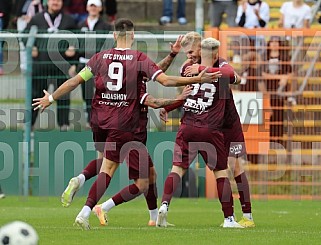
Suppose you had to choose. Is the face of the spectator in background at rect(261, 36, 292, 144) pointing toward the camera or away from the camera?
toward the camera

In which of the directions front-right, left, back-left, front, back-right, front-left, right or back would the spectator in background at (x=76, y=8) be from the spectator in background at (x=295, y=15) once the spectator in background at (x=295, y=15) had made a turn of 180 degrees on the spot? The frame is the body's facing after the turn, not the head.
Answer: left

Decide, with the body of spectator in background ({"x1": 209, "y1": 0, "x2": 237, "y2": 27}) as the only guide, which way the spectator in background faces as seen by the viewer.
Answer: toward the camera

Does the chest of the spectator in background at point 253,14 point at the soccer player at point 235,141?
yes

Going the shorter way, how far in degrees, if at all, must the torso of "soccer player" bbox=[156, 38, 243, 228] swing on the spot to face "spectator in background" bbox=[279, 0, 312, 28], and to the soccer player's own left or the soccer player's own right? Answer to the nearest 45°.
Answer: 0° — they already face them

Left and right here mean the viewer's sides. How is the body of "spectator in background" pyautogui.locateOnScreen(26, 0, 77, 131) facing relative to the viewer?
facing the viewer

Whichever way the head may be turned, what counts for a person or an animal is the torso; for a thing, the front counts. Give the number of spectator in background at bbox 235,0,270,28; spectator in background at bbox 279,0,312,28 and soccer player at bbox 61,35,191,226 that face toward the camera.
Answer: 2

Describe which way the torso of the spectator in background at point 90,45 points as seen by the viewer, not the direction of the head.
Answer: toward the camera

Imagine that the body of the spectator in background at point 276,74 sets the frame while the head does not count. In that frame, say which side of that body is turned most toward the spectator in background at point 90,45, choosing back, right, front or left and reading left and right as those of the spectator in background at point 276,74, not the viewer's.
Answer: right

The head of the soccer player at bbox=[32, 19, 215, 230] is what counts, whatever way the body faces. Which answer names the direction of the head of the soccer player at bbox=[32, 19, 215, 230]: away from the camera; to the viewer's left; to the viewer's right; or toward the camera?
away from the camera

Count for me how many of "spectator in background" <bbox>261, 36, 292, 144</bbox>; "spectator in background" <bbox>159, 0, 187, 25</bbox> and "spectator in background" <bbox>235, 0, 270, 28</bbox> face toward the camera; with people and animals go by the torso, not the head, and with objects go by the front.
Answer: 3

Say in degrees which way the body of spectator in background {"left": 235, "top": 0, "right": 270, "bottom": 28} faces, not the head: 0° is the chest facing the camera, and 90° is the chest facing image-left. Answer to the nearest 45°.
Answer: approximately 0°

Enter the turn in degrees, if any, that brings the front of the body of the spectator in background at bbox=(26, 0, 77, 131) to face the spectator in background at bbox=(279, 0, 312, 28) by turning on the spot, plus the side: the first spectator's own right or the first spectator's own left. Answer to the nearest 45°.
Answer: approximately 90° to the first spectator's own left

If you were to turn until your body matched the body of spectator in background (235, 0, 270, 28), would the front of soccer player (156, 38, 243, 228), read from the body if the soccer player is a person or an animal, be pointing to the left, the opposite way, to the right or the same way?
the opposite way
